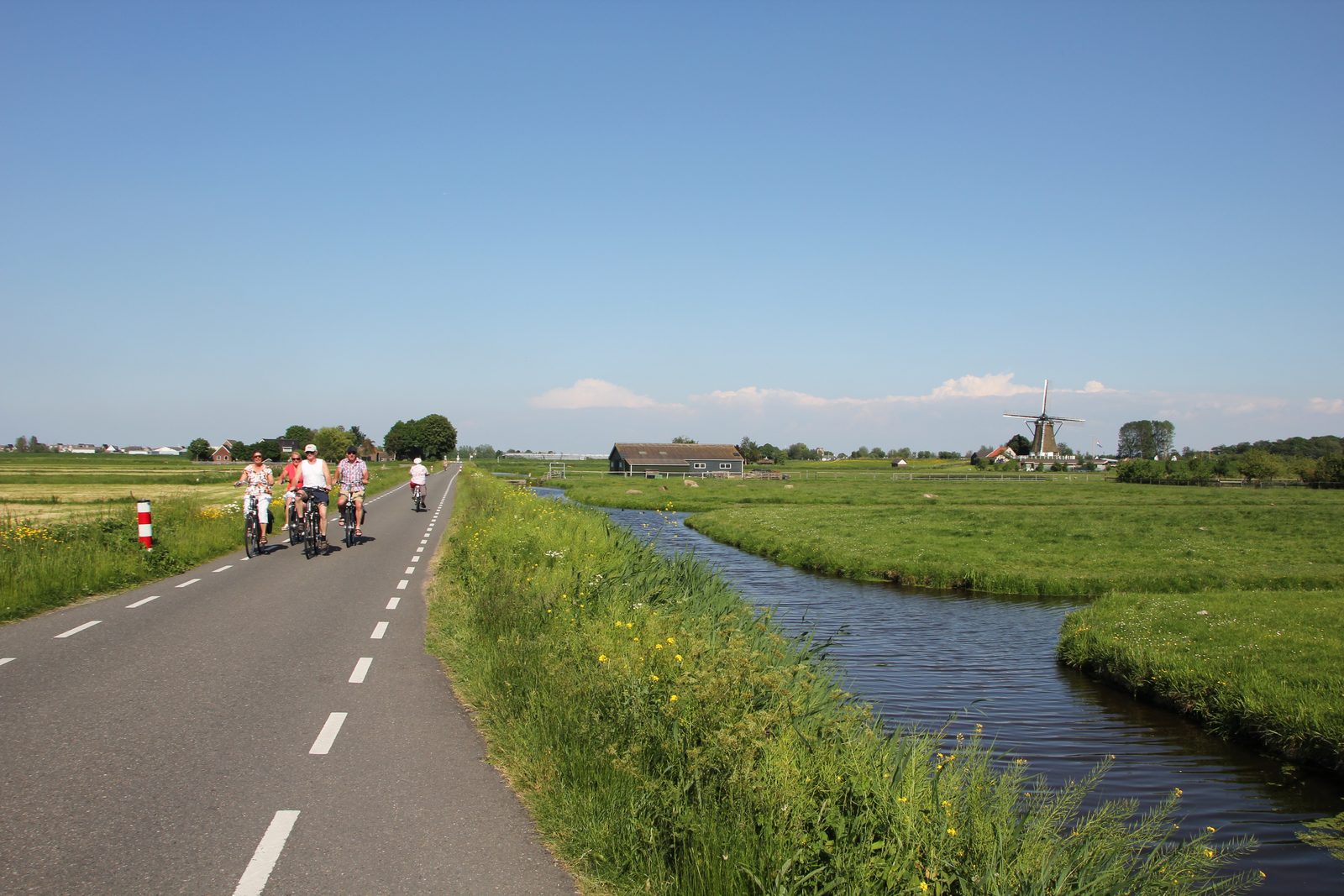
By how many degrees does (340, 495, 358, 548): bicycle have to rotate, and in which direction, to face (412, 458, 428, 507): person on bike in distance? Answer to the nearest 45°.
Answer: approximately 180°

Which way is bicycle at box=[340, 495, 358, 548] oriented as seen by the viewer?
toward the camera

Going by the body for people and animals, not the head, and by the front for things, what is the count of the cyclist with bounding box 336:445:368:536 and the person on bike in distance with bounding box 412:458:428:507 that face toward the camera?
1

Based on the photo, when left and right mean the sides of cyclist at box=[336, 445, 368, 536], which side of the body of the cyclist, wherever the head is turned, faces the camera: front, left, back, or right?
front

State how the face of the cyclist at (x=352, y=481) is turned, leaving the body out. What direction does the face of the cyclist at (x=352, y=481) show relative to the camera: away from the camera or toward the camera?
toward the camera

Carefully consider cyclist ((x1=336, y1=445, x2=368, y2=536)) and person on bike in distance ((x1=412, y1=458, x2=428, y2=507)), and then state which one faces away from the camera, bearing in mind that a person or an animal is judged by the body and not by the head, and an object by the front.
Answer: the person on bike in distance

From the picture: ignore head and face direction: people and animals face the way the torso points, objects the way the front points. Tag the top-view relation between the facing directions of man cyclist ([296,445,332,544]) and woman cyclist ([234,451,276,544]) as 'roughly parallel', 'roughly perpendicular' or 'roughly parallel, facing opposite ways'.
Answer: roughly parallel

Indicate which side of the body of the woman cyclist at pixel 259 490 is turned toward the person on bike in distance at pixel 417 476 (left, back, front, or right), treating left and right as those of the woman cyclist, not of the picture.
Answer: back

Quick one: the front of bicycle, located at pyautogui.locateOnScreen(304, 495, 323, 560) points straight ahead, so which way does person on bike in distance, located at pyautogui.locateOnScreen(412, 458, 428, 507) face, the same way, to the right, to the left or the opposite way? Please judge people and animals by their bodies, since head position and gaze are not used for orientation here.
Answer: the opposite way

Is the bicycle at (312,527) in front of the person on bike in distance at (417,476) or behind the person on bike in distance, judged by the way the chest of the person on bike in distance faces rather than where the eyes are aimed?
behind
